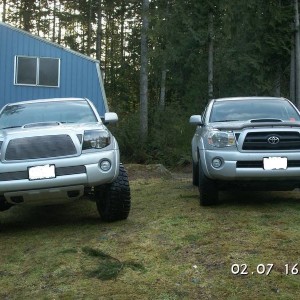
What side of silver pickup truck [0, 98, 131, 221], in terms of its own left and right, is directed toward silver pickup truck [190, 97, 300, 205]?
left

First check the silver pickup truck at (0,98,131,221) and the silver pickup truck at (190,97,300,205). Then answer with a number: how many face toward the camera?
2

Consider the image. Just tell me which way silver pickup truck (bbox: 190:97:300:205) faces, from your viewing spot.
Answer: facing the viewer

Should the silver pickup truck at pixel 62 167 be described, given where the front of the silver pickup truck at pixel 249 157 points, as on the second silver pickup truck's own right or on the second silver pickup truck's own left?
on the second silver pickup truck's own right

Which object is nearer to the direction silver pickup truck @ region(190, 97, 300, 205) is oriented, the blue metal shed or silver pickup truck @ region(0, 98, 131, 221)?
the silver pickup truck

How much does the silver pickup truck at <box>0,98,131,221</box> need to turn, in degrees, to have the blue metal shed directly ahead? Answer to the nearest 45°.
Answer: approximately 180°

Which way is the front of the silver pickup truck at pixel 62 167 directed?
toward the camera

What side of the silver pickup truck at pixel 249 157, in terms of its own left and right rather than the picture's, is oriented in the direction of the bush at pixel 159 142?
back

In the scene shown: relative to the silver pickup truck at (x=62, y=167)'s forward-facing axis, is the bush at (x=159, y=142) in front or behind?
behind
